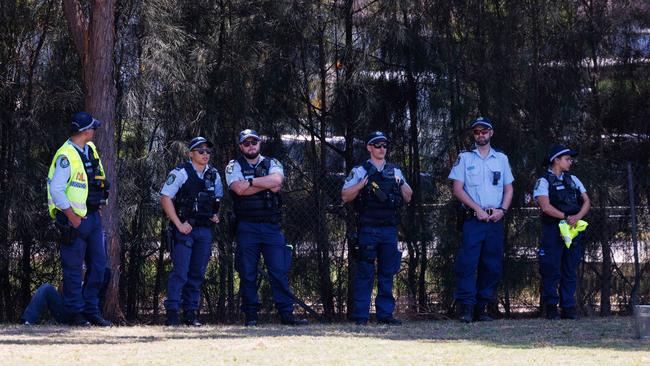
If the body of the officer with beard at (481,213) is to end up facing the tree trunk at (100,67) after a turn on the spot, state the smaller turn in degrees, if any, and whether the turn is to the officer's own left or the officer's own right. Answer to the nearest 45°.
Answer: approximately 90° to the officer's own right

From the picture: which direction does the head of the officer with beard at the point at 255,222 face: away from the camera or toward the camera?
toward the camera

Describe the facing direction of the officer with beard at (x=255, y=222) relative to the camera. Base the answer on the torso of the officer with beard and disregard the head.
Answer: toward the camera

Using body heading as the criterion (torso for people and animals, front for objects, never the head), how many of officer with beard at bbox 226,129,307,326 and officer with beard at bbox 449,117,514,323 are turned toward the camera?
2

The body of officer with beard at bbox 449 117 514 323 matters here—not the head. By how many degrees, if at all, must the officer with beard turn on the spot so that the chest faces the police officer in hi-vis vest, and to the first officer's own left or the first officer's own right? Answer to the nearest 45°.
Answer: approximately 90° to the first officer's own right

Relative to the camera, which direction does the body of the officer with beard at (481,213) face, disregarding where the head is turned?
toward the camera

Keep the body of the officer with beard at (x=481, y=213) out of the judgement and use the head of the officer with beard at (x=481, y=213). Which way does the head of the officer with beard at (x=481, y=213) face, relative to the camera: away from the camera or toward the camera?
toward the camera

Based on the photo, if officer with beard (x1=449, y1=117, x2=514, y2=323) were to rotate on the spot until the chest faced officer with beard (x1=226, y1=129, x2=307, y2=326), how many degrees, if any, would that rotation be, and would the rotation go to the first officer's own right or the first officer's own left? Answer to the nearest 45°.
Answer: approximately 90° to the first officer's own right

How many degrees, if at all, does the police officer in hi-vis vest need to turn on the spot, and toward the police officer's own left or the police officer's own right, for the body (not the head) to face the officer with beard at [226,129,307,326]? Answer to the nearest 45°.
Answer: approximately 45° to the police officer's own left

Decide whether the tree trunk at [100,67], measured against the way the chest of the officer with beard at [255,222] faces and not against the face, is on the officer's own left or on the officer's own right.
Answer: on the officer's own right

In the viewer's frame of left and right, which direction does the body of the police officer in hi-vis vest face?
facing the viewer and to the right of the viewer

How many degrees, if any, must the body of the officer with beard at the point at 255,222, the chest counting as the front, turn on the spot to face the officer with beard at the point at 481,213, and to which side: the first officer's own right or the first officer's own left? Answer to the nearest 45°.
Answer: approximately 90° to the first officer's own left
